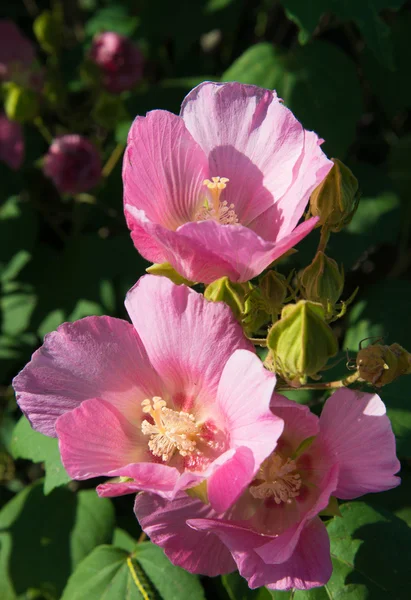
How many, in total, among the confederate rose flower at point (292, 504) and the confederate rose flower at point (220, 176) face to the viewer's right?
0

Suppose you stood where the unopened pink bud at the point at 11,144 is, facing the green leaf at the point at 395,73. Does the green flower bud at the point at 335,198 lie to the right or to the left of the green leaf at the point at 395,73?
right

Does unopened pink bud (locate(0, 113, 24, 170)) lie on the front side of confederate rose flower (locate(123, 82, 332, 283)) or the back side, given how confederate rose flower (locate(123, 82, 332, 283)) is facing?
on the back side

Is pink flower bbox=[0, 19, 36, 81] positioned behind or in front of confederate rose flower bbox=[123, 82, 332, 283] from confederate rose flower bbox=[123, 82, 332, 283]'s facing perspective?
behind

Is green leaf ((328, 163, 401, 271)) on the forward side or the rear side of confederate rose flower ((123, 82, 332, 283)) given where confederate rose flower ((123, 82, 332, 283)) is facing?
on the rear side

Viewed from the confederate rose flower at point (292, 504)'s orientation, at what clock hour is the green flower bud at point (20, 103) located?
The green flower bud is roughly at 4 o'clock from the confederate rose flower.

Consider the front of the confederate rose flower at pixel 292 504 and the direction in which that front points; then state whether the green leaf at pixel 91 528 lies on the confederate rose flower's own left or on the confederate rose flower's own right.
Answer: on the confederate rose flower's own right

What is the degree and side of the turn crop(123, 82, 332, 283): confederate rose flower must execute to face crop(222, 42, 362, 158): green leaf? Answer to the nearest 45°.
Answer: approximately 180°

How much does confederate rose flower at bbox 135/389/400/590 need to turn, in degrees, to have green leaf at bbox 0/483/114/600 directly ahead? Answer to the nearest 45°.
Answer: approximately 90° to its right

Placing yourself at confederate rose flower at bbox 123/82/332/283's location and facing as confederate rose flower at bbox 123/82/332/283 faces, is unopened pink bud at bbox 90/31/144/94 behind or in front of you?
behind

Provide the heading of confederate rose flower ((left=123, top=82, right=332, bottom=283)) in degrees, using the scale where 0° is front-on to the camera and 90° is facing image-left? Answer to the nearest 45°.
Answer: approximately 0°

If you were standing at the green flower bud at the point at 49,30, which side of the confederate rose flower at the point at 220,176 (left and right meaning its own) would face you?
back
